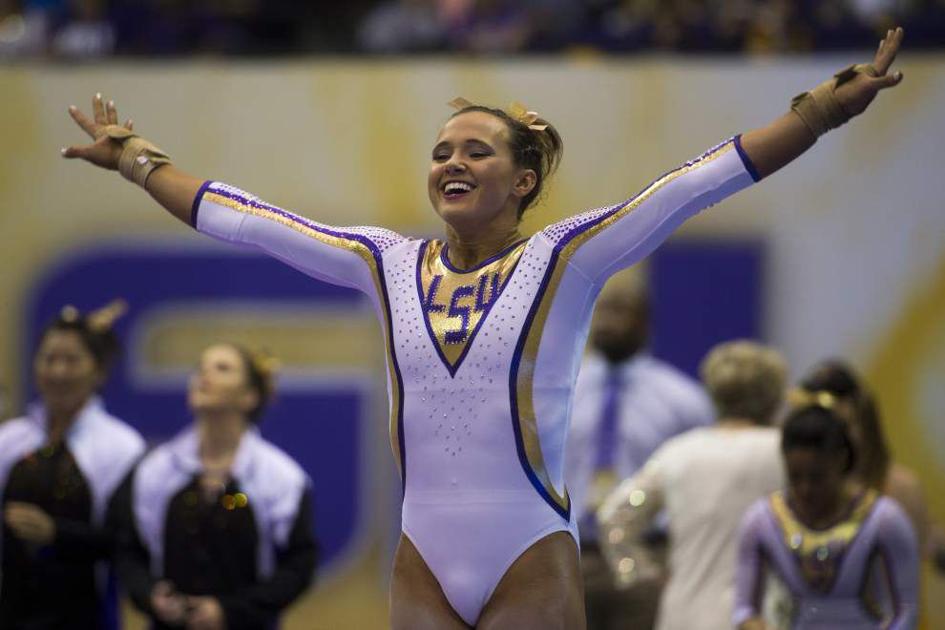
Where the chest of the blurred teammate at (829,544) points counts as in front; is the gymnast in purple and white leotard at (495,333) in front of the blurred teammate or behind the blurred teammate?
in front

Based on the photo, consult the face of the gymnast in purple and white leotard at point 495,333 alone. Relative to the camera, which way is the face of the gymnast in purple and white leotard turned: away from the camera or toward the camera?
toward the camera

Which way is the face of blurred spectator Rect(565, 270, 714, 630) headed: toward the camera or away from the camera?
toward the camera

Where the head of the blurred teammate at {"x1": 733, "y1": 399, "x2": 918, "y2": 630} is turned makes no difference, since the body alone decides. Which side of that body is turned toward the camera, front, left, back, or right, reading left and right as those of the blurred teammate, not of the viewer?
front

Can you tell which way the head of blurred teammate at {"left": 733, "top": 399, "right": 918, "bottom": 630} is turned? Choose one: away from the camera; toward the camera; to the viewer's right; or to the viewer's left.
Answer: toward the camera

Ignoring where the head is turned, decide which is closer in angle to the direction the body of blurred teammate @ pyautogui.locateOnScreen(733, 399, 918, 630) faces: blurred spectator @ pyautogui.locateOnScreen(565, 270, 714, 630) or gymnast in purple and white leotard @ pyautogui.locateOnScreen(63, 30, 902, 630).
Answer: the gymnast in purple and white leotard

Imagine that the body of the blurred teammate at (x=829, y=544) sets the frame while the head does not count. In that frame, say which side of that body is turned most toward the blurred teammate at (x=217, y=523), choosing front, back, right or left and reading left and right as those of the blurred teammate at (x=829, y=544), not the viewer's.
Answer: right

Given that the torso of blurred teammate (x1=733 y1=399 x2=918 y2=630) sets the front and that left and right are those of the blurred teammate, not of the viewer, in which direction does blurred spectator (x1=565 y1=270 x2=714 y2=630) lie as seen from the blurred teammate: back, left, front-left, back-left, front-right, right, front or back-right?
back-right

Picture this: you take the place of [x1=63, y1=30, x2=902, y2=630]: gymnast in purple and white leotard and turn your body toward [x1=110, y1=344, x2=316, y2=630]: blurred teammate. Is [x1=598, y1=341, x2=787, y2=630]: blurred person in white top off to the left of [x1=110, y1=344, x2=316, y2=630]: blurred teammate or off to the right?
right

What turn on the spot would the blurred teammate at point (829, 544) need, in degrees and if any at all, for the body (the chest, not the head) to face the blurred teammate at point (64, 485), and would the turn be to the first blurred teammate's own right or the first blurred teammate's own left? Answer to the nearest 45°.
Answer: approximately 90° to the first blurred teammate's own right

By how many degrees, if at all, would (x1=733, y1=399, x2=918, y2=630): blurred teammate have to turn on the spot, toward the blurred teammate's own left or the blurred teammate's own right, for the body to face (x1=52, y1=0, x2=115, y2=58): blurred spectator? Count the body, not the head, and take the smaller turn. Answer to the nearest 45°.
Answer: approximately 135° to the blurred teammate's own right

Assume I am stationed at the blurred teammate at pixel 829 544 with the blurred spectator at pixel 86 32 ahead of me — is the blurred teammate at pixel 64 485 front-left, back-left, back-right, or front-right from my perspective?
front-left
